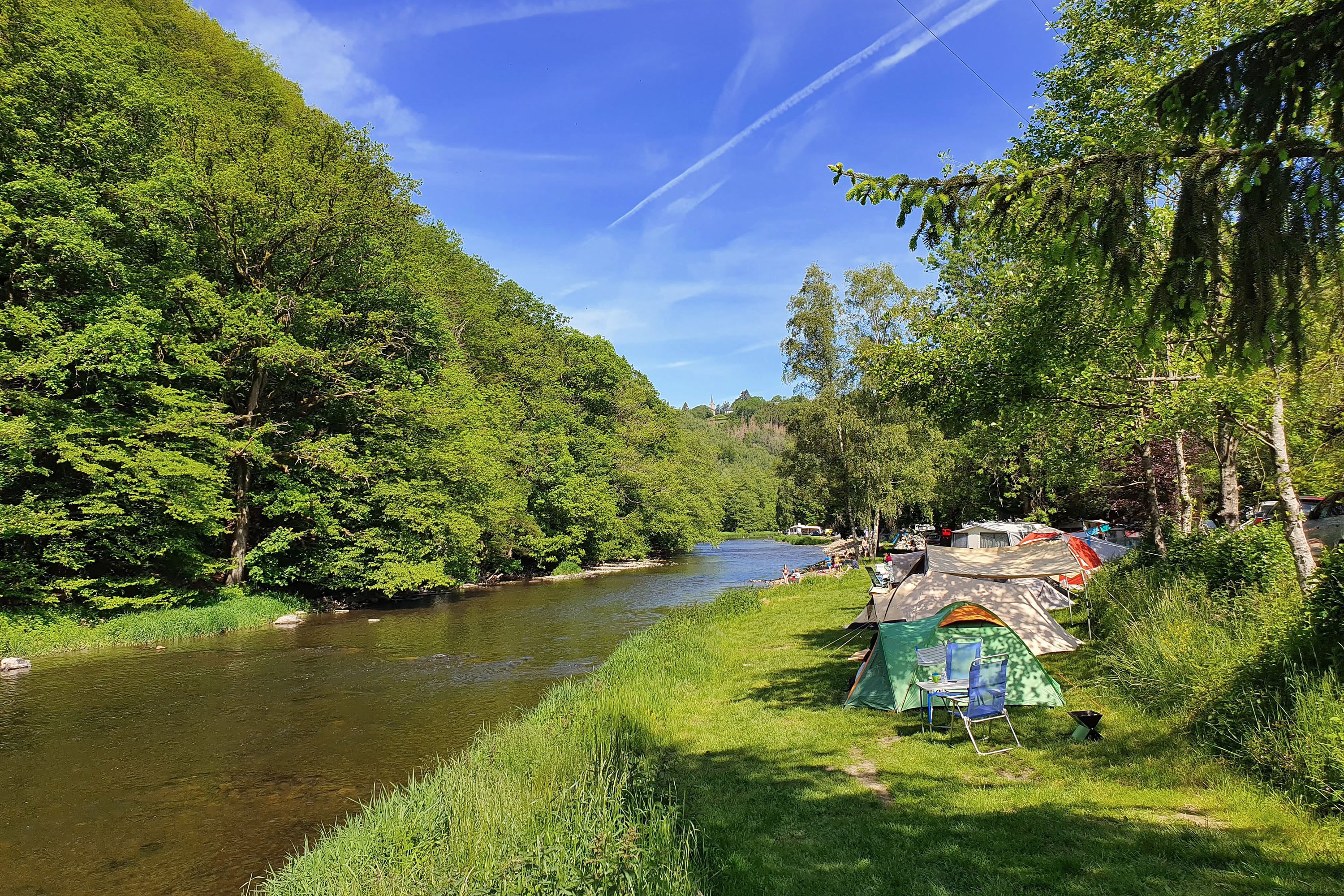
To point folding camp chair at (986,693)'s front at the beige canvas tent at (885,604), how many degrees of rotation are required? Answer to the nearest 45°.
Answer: approximately 45° to its right

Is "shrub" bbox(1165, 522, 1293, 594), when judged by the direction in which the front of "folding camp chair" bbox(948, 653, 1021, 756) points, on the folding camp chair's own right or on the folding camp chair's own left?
on the folding camp chair's own right

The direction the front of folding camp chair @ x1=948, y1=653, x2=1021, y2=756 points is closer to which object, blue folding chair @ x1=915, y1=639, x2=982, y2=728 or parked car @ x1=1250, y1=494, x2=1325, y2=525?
the blue folding chair

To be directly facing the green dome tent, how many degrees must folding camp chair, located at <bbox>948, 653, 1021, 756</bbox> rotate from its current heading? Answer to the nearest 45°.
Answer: approximately 45° to its right

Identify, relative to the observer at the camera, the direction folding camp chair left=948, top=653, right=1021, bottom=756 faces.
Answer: facing away from the viewer and to the left of the viewer
